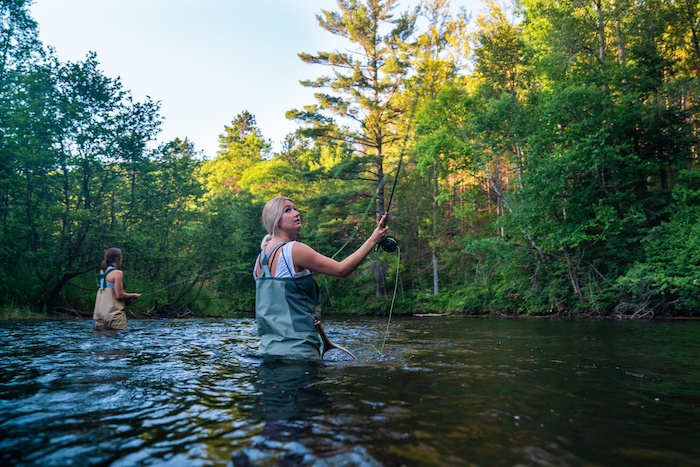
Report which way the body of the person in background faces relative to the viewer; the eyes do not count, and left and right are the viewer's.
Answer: facing away from the viewer and to the right of the viewer

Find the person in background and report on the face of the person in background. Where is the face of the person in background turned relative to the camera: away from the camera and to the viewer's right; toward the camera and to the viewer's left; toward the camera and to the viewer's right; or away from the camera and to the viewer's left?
away from the camera and to the viewer's right

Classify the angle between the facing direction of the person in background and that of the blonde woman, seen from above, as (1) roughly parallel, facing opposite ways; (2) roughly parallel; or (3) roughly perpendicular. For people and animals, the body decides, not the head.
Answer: roughly parallel

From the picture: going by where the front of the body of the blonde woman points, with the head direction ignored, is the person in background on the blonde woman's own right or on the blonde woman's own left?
on the blonde woman's own left

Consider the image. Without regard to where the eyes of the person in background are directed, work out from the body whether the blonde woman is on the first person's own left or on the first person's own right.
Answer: on the first person's own right

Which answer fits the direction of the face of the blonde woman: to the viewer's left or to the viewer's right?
to the viewer's right

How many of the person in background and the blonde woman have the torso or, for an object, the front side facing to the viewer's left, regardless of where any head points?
0

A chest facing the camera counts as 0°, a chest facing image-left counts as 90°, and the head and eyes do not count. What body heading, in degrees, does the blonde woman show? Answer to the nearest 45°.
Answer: approximately 225°
